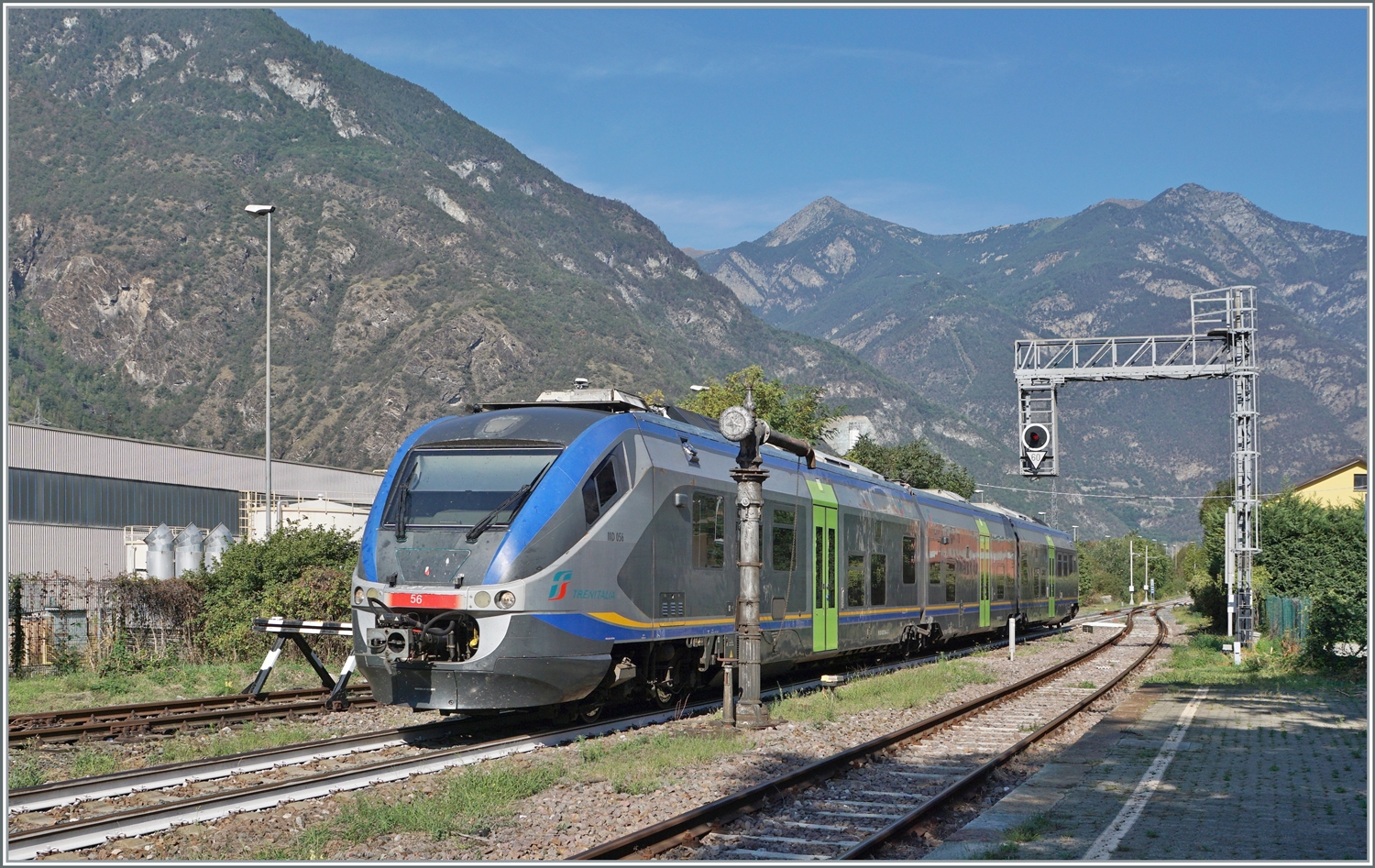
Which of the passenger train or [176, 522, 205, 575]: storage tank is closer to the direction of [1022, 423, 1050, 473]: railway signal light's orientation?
the passenger train

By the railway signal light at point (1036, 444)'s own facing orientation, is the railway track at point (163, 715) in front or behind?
in front

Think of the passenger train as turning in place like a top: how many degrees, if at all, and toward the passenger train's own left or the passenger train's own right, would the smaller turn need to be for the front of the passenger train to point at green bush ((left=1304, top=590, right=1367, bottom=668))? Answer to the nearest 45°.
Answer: approximately 180°

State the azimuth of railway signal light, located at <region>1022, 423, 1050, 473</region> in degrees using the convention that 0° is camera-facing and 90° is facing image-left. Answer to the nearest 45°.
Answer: approximately 0°

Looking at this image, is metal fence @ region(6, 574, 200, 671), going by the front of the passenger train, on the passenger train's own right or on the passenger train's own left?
on the passenger train's own right

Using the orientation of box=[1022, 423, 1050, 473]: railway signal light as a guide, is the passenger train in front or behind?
in front

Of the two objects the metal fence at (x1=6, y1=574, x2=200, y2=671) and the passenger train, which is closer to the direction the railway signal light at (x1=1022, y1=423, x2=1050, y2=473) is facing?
the passenger train

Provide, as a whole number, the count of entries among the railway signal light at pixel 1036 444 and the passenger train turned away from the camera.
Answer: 0

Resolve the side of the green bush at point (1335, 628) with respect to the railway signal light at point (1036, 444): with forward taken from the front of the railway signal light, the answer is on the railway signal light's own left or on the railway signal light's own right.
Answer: on the railway signal light's own left

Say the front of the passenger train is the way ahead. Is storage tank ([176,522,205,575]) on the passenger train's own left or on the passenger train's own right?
on the passenger train's own right
